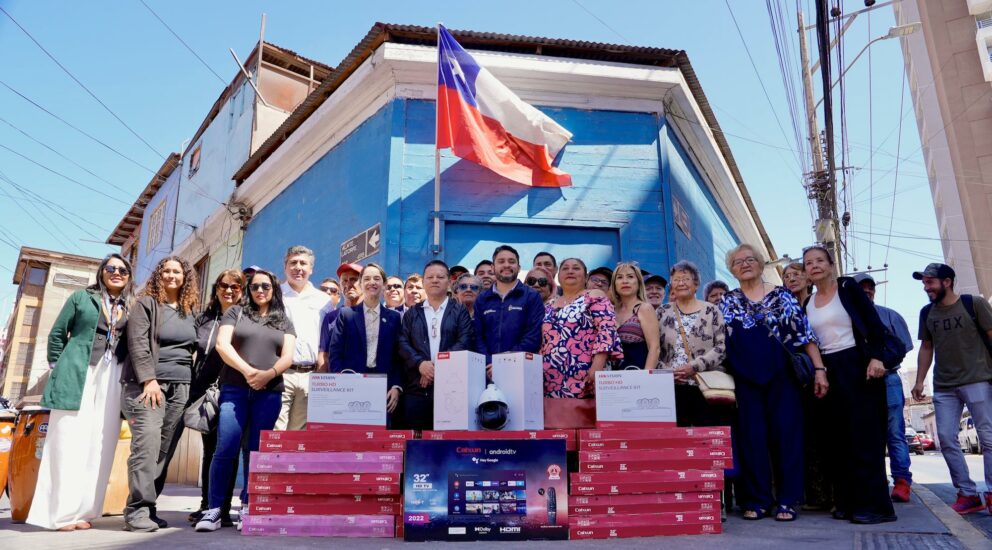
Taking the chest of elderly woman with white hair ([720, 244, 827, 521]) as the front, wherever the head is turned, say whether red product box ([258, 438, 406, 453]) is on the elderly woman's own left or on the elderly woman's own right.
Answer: on the elderly woman's own right

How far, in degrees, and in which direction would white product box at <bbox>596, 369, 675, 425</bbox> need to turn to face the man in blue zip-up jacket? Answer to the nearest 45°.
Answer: approximately 90° to its right

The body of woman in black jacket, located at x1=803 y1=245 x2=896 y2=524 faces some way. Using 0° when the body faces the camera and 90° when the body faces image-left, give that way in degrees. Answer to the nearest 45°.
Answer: approximately 45°

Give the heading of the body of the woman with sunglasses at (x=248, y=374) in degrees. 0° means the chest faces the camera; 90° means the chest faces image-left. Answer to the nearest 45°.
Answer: approximately 0°

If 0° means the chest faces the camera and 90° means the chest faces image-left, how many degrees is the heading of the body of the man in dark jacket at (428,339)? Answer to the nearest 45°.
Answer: approximately 0°
